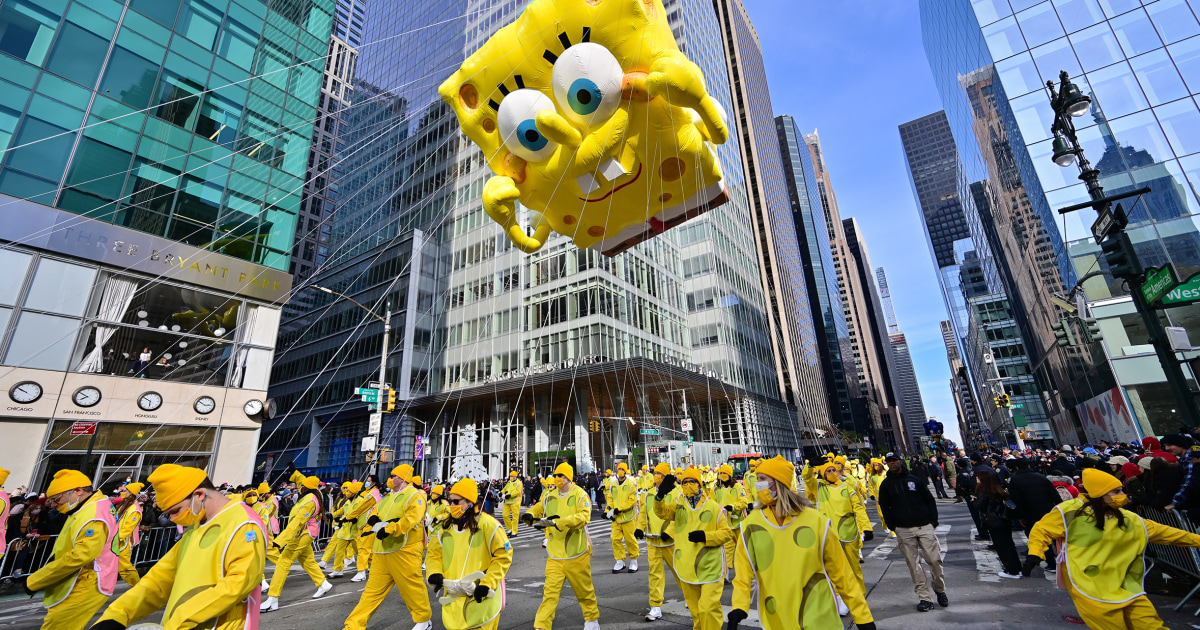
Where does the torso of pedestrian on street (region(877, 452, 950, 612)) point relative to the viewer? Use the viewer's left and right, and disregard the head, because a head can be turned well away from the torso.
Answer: facing the viewer

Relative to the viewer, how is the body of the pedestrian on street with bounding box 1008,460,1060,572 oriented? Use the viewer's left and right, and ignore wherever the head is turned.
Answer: facing away from the viewer

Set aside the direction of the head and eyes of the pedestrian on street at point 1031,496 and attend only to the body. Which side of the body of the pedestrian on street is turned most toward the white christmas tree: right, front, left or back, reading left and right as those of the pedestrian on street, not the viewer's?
left

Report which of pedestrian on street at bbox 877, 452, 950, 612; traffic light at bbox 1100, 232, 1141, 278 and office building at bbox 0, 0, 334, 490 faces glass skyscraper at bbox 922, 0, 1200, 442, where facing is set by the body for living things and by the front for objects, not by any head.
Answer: the office building

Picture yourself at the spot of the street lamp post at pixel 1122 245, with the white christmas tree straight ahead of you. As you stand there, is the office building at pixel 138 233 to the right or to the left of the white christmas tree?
left

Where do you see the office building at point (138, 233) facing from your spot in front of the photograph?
facing the viewer and to the right of the viewer
